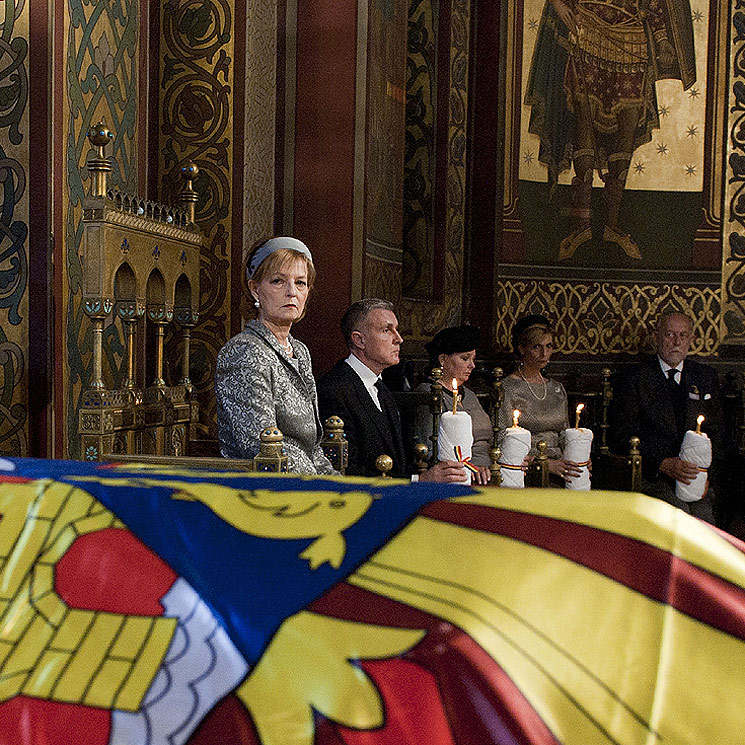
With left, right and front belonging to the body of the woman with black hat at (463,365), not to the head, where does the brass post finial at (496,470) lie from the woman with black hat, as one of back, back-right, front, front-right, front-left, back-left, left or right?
front-right

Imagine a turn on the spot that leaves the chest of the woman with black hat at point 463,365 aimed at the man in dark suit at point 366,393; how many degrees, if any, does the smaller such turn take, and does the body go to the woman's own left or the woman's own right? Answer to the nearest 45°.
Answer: approximately 45° to the woman's own right

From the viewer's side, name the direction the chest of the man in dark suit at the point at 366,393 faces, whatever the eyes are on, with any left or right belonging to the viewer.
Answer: facing the viewer and to the right of the viewer

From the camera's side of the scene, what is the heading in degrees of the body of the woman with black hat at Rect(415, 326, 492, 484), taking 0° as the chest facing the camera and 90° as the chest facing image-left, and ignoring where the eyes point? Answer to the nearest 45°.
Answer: approximately 315°

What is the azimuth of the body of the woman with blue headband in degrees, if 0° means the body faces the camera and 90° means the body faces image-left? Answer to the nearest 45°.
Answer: approximately 315°

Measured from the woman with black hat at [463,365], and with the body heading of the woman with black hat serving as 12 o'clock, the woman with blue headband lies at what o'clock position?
The woman with blue headband is roughly at 2 o'clock from the woman with black hat.

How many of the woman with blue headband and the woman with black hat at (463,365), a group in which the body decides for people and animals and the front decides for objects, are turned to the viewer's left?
0

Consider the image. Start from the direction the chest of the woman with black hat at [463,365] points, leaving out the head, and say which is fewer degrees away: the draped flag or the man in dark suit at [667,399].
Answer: the draped flag

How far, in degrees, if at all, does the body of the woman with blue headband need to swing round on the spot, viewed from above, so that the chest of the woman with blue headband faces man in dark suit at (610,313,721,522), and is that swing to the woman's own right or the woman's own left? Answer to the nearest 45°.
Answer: approximately 90° to the woman's own left
